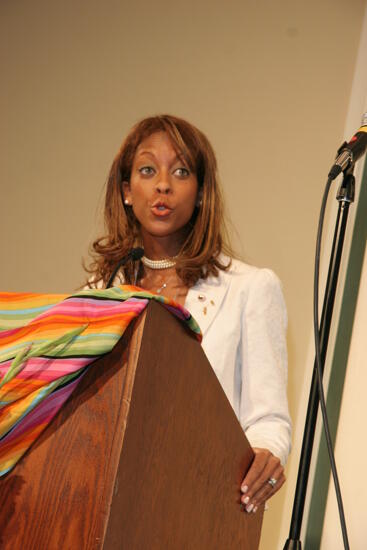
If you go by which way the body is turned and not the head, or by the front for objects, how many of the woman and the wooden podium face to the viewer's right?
0

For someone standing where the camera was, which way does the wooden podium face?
facing the viewer and to the left of the viewer

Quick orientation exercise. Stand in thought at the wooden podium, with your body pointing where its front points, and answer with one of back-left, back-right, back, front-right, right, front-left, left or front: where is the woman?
back-right

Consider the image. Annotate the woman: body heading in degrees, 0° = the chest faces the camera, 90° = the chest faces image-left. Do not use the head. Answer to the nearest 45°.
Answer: approximately 45°

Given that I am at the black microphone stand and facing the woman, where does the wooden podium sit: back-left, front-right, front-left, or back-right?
front-left

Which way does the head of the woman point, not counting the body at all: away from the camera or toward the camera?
toward the camera

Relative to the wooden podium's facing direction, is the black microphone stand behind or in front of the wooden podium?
behind
